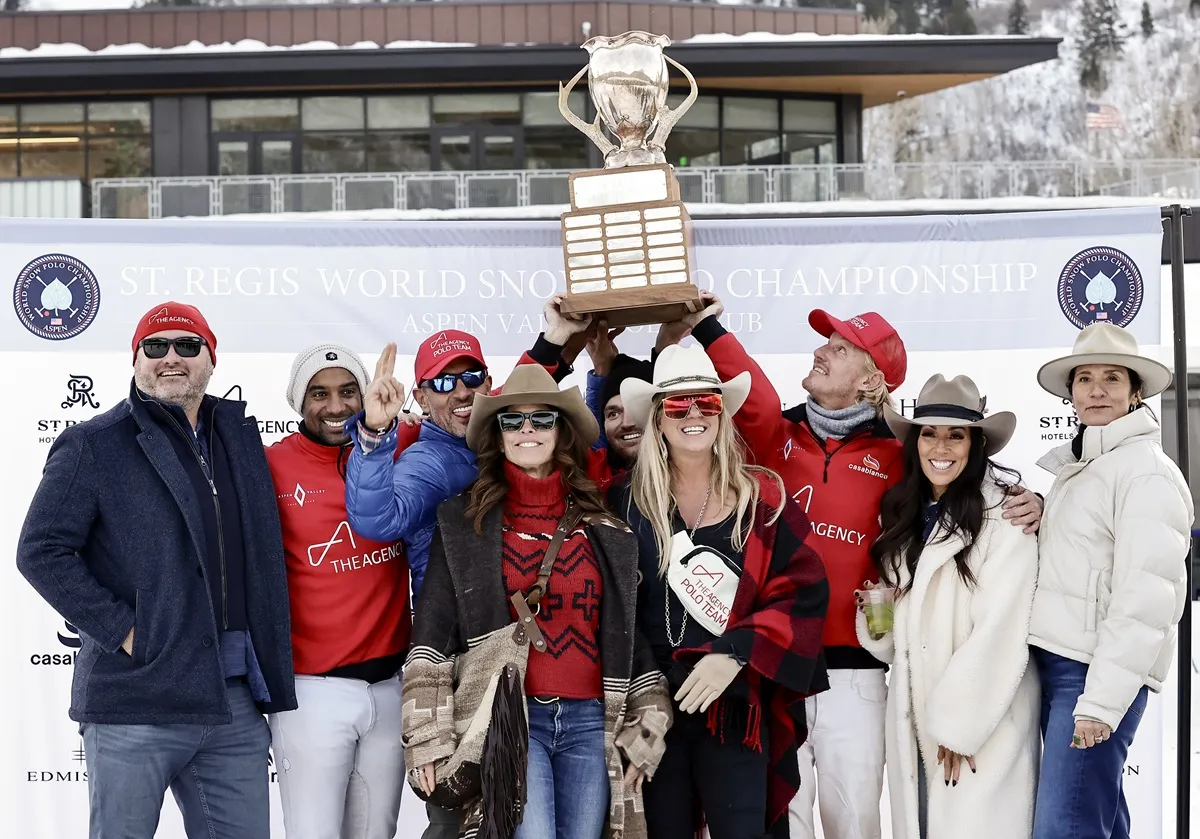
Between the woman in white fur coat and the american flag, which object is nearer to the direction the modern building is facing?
the woman in white fur coat

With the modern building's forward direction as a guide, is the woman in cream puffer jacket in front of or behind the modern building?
in front

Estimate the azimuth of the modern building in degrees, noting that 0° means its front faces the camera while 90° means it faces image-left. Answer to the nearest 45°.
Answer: approximately 0°

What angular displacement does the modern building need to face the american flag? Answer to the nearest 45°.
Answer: approximately 135° to its left

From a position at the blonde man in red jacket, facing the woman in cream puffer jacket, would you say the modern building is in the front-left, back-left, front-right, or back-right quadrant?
back-left

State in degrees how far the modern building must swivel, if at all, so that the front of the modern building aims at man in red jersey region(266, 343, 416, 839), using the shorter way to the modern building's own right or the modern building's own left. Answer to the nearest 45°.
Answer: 0° — it already faces them

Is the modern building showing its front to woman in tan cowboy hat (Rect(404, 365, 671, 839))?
yes

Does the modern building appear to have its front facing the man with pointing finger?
yes

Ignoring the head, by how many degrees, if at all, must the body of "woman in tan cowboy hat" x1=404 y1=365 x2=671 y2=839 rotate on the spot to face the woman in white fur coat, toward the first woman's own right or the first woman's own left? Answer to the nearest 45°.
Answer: approximately 90° to the first woman's own left

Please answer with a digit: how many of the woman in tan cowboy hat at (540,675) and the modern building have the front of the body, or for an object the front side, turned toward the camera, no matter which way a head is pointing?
2

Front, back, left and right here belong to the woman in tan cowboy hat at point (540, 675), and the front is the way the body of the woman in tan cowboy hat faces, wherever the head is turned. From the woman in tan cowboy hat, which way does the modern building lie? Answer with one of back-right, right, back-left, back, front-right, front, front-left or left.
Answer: back

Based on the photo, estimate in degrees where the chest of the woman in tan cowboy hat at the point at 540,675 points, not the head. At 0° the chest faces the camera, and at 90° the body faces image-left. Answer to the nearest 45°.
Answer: approximately 0°
